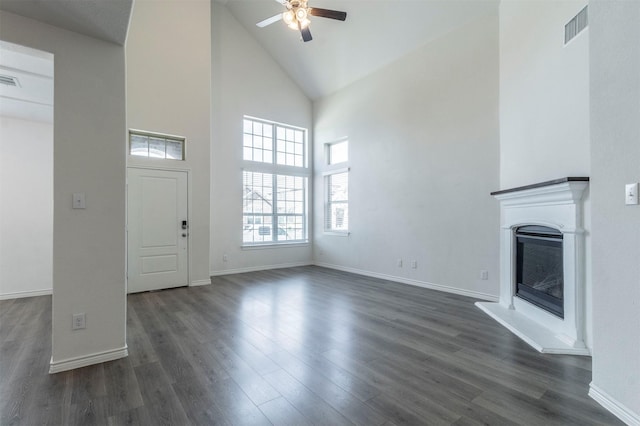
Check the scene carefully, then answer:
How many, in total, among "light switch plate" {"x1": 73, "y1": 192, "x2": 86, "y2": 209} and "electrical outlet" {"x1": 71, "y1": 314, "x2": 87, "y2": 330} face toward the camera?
2

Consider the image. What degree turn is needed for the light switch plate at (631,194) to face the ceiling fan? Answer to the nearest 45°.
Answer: approximately 45° to its right

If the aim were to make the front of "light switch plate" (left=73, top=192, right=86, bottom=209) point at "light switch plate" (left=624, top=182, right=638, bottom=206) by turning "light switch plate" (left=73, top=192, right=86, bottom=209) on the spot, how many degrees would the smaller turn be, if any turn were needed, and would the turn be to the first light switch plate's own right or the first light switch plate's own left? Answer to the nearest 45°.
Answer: approximately 45° to the first light switch plate's own left

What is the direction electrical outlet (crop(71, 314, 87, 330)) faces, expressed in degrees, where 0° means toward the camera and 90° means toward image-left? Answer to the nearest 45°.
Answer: approximately 0°
